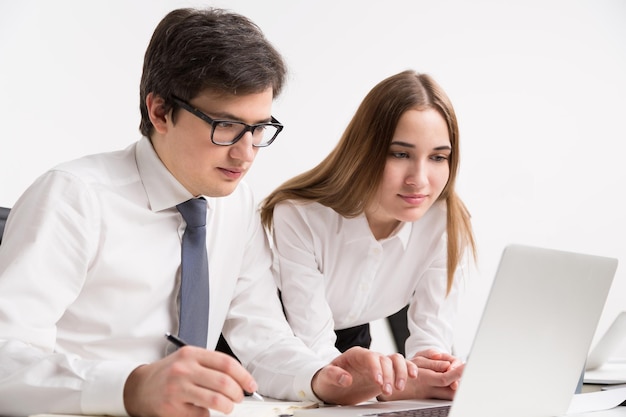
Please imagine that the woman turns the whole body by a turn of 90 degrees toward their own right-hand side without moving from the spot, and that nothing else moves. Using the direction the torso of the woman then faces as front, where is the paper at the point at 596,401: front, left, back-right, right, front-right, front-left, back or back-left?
left

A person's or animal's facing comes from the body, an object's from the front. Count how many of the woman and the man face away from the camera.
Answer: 0

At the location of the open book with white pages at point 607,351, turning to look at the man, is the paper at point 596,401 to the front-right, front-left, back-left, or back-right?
front-left

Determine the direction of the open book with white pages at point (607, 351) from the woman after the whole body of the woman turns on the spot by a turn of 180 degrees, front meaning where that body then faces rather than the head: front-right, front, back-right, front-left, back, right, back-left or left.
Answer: back-right

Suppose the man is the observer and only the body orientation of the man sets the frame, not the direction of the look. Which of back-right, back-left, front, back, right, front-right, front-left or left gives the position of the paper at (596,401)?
front-left

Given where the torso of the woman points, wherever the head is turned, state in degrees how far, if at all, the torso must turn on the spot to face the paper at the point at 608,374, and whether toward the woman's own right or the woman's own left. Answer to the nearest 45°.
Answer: approximately 45° to the woman's own left

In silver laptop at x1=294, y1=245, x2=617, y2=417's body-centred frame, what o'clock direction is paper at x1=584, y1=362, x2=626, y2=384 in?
The paper is roughly at 2 o'clock from the silver laptop.

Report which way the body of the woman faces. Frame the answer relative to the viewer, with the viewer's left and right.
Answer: facing the viewer and to the right of the viewer

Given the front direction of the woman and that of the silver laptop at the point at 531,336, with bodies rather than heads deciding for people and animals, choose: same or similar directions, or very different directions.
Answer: very different directions

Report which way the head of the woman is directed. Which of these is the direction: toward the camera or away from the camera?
toward the camera

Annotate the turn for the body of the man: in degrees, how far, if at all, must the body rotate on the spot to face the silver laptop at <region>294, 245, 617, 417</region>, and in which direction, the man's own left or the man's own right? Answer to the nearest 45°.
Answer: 0° — they already face it

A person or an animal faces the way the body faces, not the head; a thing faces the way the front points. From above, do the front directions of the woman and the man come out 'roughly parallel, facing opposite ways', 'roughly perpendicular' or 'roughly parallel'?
roughly parallel

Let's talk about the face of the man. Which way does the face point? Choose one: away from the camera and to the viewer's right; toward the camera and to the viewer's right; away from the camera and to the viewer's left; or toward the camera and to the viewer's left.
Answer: toward the camera and to the viewer's right

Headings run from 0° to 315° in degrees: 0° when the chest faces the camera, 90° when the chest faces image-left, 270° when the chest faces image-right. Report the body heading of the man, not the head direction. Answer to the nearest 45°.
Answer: approximately 315°

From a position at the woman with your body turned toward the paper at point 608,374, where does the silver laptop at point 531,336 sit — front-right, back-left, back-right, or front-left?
front-right

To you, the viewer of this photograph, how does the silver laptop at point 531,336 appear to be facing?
facing away from the viewer and to the left of the viewer

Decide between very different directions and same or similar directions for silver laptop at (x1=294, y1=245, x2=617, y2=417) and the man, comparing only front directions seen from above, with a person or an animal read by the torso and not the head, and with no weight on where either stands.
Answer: very different directions
